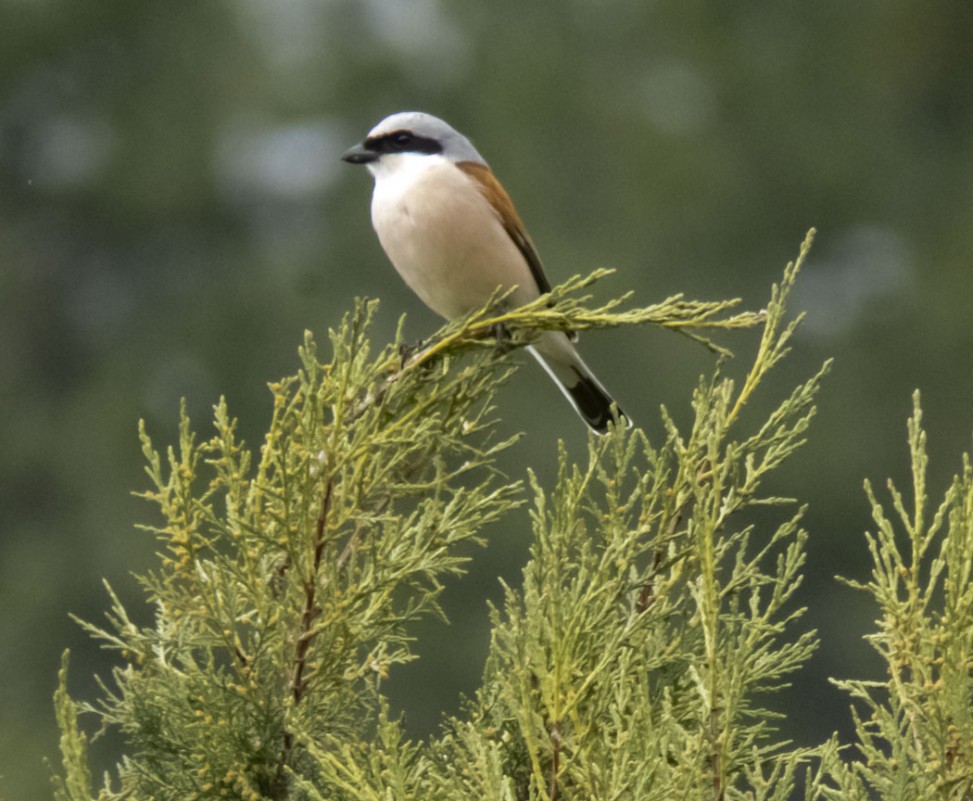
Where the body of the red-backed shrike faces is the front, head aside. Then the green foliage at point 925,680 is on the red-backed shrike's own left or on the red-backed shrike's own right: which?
on the red-backed shrike's own left

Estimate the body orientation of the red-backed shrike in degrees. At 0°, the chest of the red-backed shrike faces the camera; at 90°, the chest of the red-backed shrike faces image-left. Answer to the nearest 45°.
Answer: approximately 45°
